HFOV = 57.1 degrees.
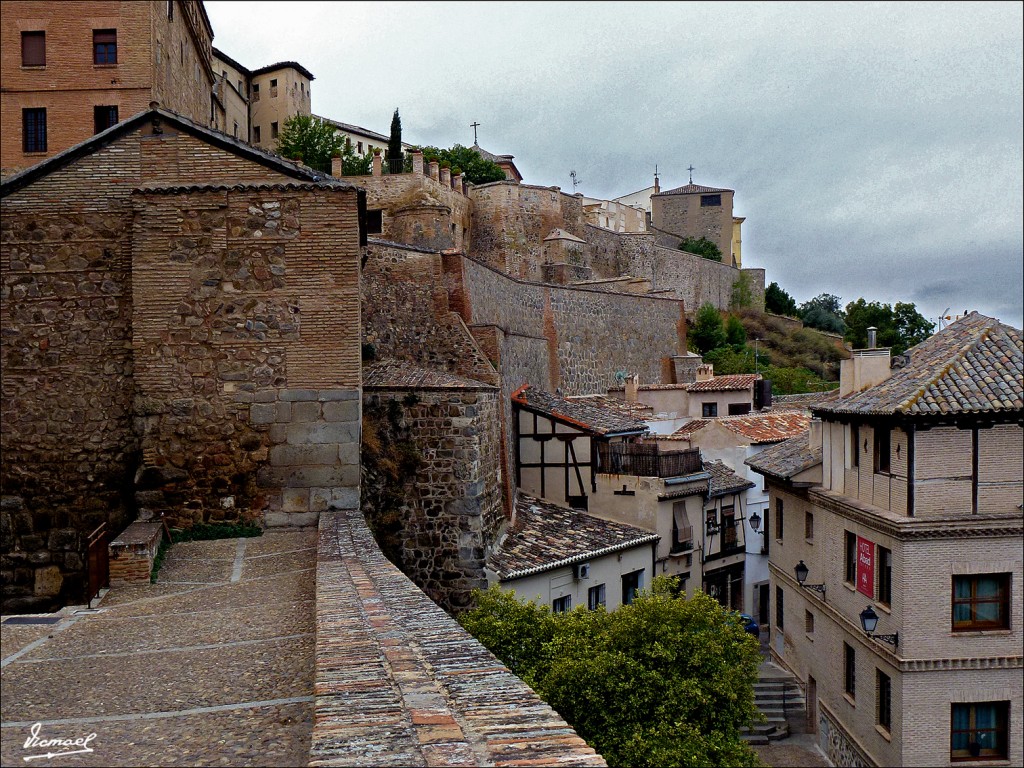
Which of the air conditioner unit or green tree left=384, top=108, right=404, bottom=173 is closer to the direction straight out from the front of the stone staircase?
the air conditioner unit

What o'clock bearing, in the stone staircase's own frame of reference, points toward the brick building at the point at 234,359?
The brick building is roughly at 1 o'clock from the stone staircase.

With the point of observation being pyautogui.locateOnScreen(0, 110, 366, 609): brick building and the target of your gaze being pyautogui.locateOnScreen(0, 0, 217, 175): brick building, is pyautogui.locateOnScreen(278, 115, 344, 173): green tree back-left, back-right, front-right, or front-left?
front-right

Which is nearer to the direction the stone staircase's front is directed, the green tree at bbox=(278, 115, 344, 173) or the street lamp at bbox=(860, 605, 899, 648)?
the street lamp

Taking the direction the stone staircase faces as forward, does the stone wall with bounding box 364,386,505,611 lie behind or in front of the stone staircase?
in front

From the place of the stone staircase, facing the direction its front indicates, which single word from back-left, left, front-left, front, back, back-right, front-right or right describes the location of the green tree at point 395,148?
back-right

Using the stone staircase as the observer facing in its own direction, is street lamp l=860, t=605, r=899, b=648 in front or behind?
in front

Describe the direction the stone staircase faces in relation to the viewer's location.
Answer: facing the viewer

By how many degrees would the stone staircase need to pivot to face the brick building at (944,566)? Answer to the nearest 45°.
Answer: approximately 45° to its left

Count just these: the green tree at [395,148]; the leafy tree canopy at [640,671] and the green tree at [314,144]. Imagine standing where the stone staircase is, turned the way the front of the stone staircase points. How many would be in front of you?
1

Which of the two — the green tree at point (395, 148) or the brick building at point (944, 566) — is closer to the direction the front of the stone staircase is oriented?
the brick building
